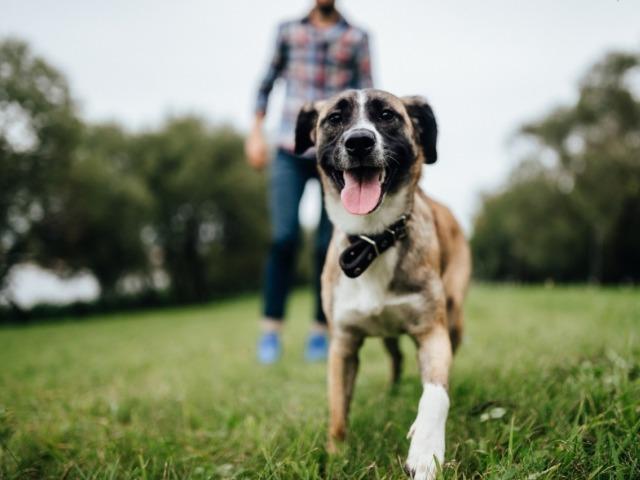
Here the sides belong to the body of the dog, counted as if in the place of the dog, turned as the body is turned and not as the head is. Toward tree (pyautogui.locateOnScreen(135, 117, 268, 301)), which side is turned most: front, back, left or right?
back

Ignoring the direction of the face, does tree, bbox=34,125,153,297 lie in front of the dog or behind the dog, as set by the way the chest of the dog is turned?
behind

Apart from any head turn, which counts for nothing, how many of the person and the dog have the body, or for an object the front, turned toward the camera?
2

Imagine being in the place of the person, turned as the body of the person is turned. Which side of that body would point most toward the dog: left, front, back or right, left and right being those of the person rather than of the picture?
front

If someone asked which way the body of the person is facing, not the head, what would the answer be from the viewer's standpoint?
toward the camera

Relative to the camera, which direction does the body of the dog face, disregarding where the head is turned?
toward the camera
